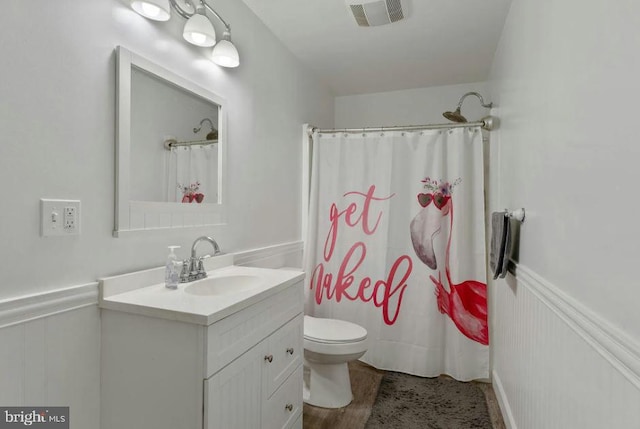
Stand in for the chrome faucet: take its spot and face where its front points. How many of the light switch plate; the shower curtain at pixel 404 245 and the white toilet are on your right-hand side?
1

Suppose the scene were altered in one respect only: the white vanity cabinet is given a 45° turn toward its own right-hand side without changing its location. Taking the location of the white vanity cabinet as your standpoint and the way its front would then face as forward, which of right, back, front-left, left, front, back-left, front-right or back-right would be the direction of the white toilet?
back-left

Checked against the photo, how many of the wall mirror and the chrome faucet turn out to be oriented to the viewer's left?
0

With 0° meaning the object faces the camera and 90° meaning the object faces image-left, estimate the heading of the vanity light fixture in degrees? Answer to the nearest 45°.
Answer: approximately 315°

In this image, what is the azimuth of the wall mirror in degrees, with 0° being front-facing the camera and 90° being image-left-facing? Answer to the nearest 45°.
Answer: approximately 315°

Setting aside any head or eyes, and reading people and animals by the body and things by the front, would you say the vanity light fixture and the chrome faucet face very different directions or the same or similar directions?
same or similar directions

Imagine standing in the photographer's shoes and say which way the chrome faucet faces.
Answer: facing the viewer and to the right of the viewer

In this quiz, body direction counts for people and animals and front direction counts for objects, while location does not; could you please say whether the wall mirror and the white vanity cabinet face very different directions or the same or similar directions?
same or similar directions
